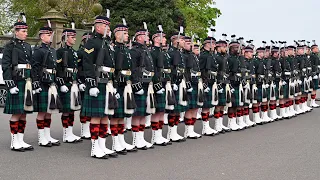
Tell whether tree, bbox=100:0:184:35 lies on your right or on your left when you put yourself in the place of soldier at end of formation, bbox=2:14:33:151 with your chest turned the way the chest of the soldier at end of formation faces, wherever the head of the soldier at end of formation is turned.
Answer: on your left

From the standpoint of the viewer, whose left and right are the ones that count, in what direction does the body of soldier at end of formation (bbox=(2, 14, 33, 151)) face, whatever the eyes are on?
facing the viewer and to the right of the viewer

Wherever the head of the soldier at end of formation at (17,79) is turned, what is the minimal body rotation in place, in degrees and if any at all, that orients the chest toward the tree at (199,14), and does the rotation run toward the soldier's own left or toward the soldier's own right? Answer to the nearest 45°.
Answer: approximately 90° to the soldier's own left
